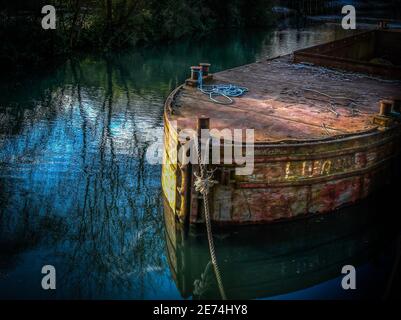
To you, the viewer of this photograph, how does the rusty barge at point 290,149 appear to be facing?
facing the viewer and to the left of the viewer
